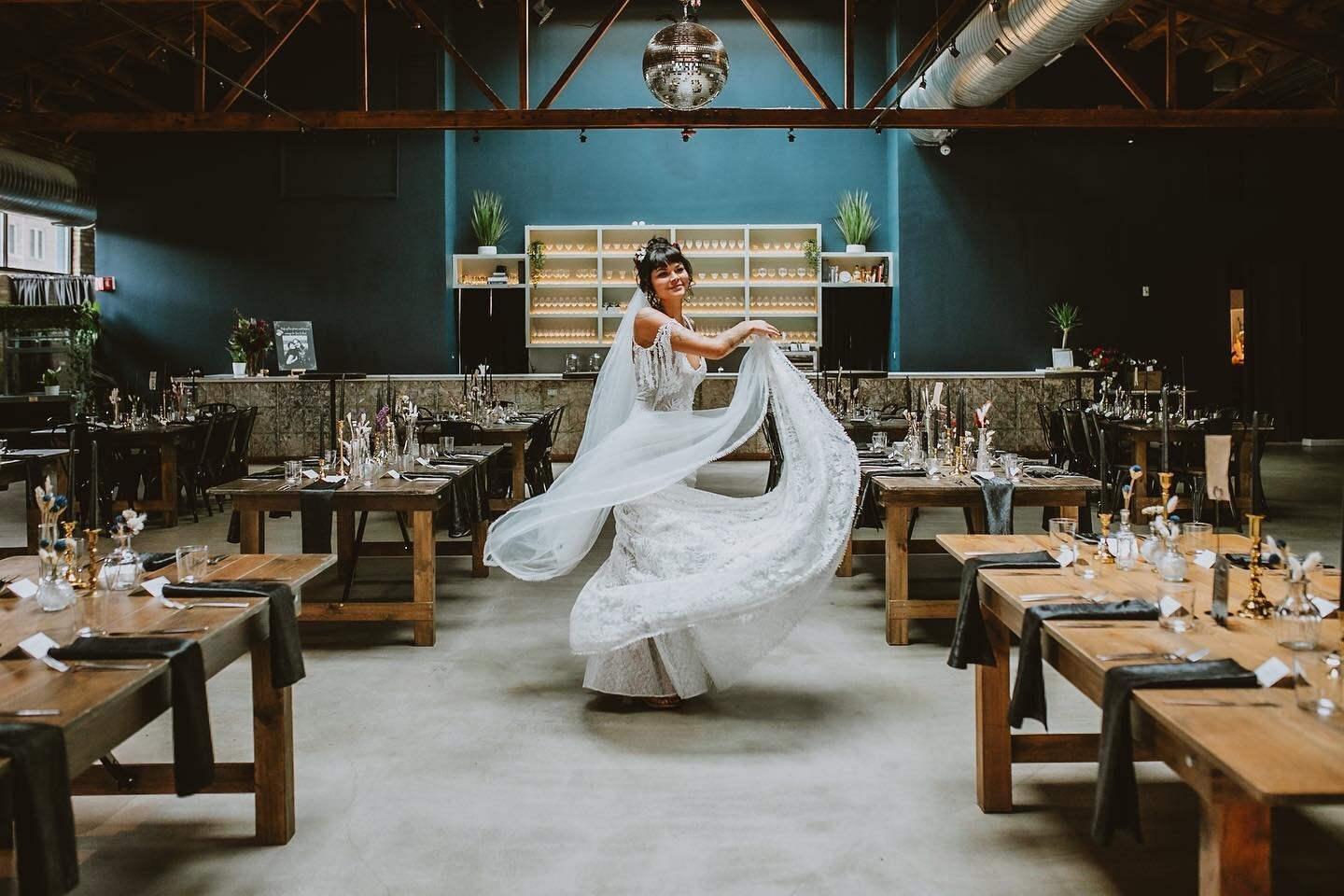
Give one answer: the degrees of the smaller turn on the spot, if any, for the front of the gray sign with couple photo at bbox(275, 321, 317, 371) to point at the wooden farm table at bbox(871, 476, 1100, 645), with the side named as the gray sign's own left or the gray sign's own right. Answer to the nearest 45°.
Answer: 0° — it already faces it

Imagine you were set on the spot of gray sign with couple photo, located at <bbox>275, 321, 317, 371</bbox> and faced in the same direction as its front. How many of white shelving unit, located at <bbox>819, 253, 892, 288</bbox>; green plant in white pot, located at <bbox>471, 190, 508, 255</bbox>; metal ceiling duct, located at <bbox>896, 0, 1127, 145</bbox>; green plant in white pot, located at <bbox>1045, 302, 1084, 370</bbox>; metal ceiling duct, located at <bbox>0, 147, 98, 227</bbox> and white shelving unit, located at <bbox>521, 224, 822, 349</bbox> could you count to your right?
1

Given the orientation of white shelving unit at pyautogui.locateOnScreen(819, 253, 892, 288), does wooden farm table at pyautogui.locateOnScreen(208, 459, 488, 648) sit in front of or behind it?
in front

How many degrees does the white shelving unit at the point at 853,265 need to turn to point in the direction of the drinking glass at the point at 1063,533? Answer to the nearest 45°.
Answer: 0° — it already faces it

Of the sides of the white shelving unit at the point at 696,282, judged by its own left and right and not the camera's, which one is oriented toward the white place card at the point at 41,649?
front

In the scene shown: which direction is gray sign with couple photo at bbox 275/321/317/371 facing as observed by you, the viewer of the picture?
facing the viewer

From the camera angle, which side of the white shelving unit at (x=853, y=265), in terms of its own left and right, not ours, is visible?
front

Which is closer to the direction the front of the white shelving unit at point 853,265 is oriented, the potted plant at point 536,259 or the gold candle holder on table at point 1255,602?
the gold candle holder on table

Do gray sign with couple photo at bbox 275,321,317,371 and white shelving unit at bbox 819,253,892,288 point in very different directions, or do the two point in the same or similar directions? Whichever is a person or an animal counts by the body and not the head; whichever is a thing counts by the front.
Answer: same or similar directions

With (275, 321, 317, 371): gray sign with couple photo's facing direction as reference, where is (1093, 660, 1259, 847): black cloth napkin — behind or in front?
in front

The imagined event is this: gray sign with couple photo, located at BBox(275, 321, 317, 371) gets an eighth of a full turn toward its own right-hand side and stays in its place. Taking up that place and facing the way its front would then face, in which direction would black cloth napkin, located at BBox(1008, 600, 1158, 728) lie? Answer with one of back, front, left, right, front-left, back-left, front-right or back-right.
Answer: front-left

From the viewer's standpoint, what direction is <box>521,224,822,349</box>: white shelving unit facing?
toward the camera

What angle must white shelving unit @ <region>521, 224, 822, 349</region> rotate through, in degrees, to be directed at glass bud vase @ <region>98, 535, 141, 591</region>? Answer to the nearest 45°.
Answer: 0° — it already faces it

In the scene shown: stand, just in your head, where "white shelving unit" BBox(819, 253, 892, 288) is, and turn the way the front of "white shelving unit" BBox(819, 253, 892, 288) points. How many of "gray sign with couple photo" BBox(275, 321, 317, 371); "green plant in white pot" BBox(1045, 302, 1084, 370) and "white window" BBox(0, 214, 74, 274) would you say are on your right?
2

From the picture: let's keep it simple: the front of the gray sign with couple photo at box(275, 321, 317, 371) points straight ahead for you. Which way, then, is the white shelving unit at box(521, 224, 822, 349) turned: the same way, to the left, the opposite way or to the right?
the same way

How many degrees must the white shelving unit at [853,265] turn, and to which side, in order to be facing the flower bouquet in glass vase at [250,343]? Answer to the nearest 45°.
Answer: approximately 90° to its right

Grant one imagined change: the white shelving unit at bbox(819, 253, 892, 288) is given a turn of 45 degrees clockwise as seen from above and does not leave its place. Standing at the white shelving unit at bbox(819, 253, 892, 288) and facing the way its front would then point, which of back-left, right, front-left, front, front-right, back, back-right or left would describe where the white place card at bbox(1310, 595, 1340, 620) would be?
front-left

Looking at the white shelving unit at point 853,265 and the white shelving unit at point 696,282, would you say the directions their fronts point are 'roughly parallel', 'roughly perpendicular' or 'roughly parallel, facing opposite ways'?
roughly parallel

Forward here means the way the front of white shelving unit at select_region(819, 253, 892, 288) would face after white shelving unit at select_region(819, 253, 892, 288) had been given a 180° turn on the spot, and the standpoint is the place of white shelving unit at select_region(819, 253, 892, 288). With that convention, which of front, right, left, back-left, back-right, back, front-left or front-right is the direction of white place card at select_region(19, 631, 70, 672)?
back
